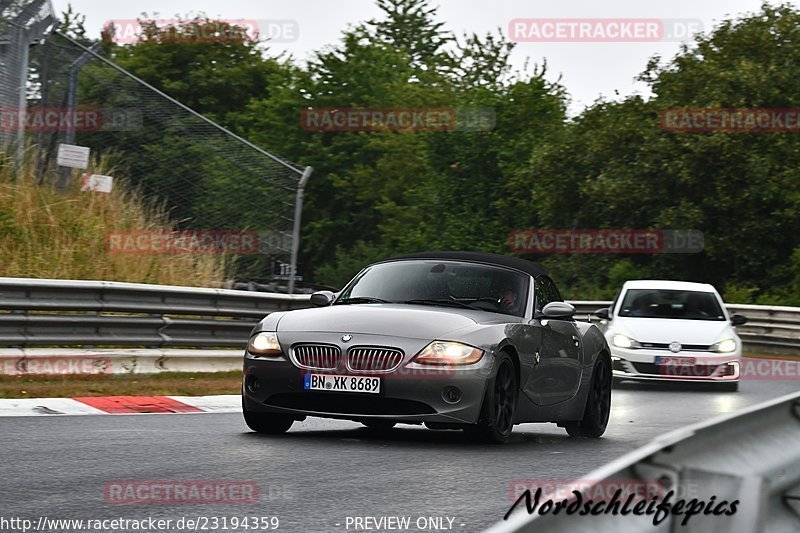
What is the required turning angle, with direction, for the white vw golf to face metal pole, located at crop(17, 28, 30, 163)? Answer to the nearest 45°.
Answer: approximately 45° to its right

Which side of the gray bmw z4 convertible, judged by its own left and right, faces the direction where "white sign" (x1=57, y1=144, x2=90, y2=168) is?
right

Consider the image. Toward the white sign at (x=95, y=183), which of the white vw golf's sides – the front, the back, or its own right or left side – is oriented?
right

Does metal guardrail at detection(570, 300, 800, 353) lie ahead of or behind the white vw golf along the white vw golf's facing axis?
behind

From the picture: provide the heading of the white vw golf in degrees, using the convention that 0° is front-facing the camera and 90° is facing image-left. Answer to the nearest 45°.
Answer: approximately 0°

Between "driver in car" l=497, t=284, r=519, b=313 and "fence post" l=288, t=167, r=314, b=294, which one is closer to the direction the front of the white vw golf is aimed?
the driver in car

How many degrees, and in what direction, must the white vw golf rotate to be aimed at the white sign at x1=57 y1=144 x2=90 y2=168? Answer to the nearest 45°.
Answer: approximately 45° to its right

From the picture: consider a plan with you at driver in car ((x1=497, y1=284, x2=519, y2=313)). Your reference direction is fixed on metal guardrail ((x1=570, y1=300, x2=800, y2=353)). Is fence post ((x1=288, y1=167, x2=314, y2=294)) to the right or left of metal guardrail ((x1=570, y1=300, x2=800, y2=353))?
left

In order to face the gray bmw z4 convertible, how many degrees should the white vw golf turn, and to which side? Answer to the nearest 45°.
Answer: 0° — it already faces it
